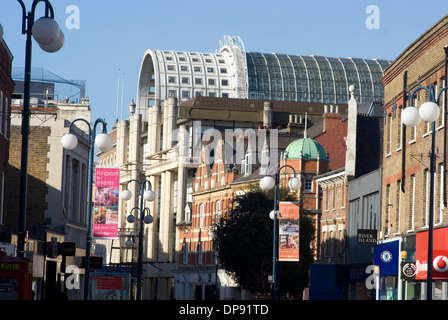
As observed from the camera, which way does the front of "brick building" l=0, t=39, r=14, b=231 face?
facing to the right of the viewer

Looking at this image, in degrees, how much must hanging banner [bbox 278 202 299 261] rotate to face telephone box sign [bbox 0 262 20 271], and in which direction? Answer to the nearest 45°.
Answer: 0° — it already faces it

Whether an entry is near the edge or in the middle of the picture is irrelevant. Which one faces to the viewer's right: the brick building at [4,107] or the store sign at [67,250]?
the brick building

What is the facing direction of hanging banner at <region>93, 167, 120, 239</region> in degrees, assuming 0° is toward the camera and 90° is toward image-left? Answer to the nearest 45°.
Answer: approximately 0°

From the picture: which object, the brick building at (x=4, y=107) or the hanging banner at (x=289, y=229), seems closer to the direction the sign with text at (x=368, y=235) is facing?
the brick building
